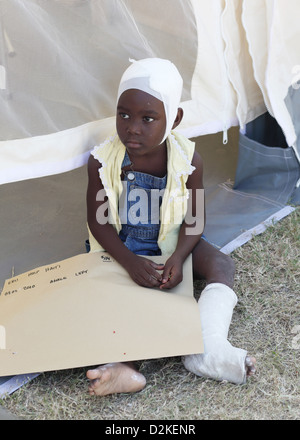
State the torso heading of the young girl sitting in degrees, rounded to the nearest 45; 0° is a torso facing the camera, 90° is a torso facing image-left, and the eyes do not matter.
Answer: approximately 0°
